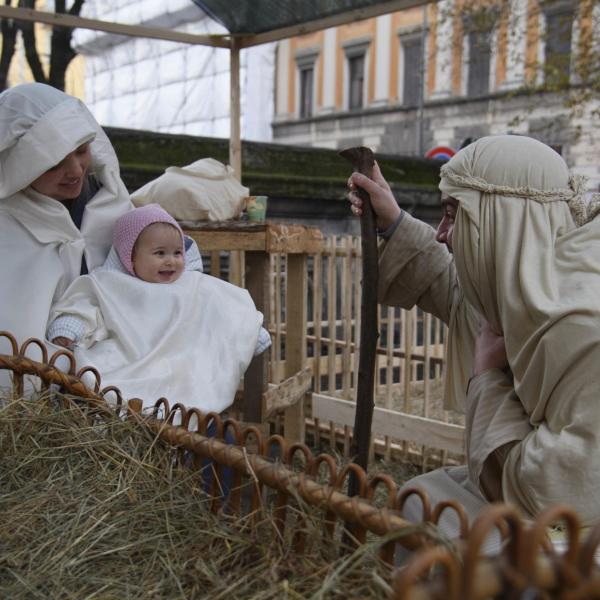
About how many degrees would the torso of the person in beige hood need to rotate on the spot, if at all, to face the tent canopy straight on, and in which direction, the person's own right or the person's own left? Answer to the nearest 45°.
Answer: approximately 45° to the person's own right

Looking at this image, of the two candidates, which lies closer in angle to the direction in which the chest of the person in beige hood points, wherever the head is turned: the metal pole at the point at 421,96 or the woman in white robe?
the woman in white robe

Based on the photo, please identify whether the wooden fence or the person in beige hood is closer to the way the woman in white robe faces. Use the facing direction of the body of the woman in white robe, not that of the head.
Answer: the person in beige hood

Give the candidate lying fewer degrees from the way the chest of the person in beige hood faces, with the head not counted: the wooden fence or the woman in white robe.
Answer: the woman in white robe

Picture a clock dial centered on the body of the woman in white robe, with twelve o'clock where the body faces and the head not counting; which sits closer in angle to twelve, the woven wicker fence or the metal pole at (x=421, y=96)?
the woven wicker fence

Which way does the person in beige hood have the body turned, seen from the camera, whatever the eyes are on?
to the viewer's left

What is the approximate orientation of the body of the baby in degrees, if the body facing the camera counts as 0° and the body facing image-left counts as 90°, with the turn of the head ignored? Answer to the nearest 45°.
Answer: approximately 315°

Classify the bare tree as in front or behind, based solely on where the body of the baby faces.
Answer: behind

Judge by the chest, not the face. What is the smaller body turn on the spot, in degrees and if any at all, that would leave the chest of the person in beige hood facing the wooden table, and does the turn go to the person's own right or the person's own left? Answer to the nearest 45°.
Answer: approximately 45° to the person's own right

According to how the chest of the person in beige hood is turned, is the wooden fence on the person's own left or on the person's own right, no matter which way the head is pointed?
on the person's own right
